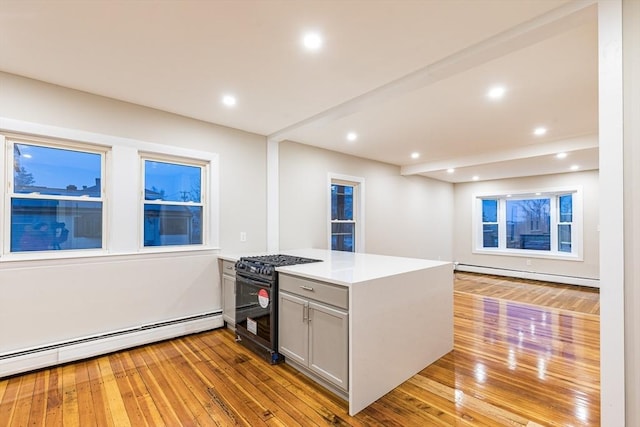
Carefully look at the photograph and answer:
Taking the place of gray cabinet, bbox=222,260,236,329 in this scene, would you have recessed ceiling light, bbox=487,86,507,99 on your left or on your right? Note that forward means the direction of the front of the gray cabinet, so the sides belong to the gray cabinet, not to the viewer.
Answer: on your left

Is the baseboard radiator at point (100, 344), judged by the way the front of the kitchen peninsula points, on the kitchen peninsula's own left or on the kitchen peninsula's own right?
on the kitchen peninsula's own right
